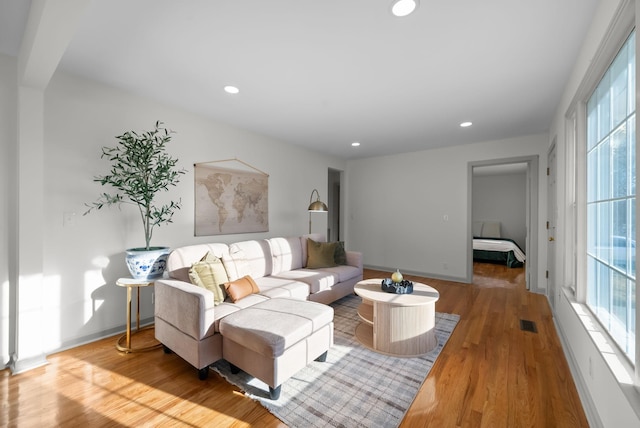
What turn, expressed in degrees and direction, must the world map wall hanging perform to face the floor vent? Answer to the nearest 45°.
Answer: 0° — it already faces it

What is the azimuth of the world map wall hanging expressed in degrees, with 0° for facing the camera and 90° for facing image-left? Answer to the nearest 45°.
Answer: approximately 315°
